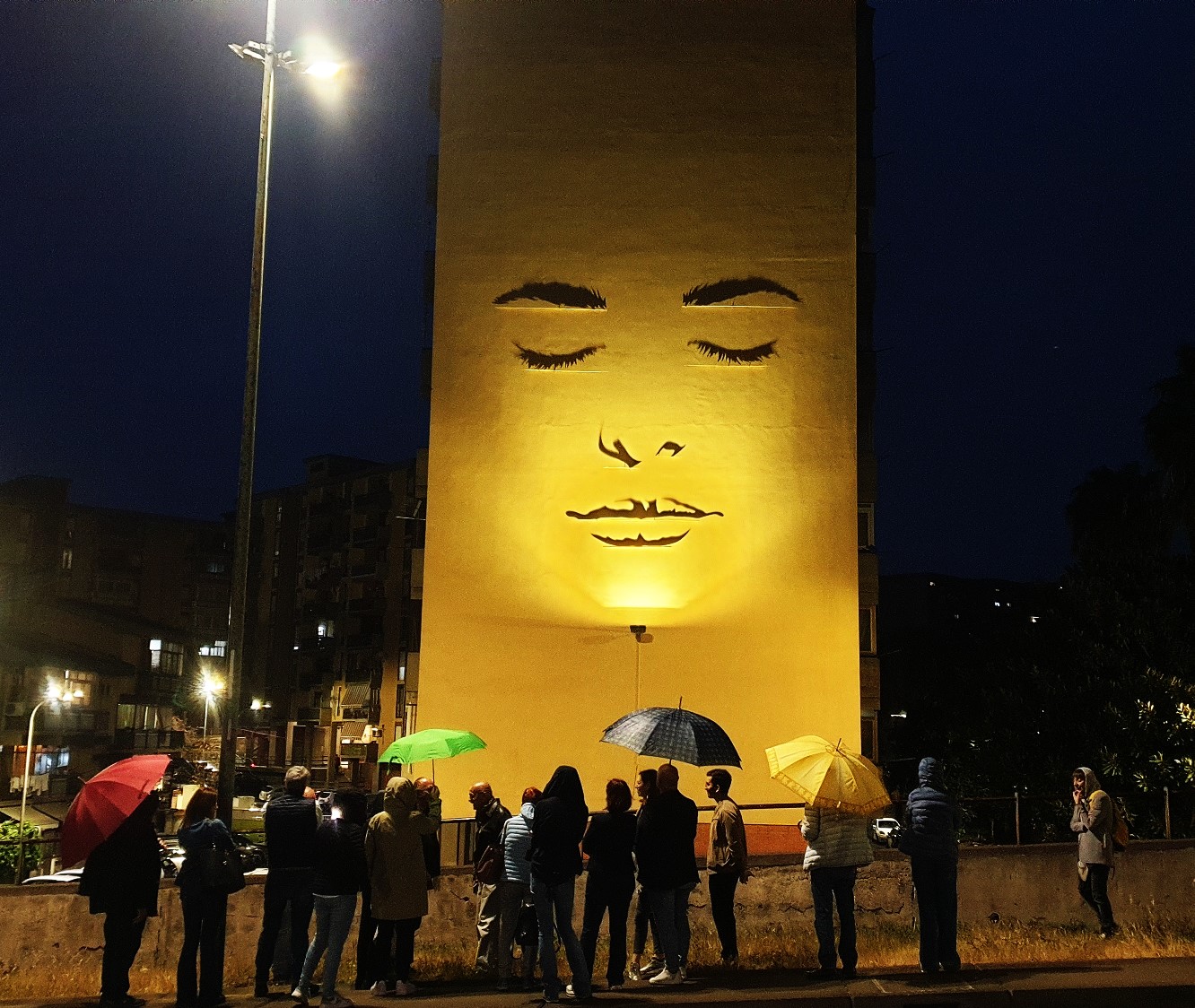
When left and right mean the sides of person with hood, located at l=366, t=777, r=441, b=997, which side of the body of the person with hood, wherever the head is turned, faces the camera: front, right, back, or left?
back

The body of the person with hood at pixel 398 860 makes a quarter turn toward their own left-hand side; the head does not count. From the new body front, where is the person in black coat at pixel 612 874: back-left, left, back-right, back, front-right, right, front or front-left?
back

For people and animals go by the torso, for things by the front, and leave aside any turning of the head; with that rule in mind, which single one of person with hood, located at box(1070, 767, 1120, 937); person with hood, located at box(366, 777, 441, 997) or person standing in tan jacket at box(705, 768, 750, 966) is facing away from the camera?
person with hood, located at box(366, 777, 441, 997)

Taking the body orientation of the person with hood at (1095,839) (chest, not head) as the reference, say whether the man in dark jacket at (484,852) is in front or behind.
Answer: in front

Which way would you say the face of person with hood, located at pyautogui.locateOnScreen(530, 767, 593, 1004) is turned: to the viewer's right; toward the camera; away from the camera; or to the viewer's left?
away from the camera

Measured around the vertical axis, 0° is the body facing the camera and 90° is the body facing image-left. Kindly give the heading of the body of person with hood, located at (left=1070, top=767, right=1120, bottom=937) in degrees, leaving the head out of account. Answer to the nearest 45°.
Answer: approximately 45°

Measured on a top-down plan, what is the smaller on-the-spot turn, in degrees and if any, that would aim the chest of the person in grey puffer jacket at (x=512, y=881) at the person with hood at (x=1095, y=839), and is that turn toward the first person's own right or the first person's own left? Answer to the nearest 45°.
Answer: approximately 45° to the first person's own right

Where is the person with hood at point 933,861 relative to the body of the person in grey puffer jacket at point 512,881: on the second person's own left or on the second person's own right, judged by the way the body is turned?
on the second person's own right

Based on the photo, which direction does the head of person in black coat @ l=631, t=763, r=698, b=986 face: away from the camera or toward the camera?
away from the camera

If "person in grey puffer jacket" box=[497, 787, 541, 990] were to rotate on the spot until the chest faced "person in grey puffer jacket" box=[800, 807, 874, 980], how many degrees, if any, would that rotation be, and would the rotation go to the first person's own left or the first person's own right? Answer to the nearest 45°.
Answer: approximately 45° to the first person's own right

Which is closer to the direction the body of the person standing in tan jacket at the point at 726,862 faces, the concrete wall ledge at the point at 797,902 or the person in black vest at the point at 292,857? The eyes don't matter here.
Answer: the person in black vest
